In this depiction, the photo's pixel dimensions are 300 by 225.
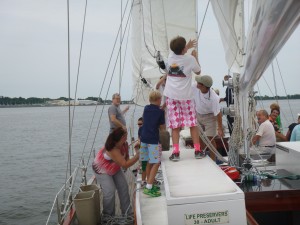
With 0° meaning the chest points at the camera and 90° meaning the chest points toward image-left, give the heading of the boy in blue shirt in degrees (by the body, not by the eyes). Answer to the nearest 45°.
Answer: approximately 225°

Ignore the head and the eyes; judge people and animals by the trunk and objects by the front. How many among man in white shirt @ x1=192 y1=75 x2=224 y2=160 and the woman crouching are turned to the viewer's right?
1

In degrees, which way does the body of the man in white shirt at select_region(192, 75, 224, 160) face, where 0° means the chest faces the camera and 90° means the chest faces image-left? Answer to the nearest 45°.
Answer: approximately 45°

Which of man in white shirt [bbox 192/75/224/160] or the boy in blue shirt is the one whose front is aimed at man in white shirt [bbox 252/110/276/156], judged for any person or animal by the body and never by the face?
the boy in blue shirt

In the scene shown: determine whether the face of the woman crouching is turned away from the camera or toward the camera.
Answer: away from the camera

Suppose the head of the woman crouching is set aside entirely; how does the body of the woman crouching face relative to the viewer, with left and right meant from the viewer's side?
facing to the right of the viewer

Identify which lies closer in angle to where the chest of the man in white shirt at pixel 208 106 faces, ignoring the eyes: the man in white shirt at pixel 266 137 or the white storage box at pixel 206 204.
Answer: the white storage box

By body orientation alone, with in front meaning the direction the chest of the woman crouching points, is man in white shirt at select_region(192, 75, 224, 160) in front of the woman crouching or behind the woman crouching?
in front

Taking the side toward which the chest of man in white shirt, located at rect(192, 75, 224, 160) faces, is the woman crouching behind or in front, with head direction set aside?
in front

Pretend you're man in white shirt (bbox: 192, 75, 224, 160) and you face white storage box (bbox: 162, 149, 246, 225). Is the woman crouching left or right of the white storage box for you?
right

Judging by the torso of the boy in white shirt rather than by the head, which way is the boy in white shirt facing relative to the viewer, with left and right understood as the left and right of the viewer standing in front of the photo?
facing away from the viewer and to the right of the viewer
